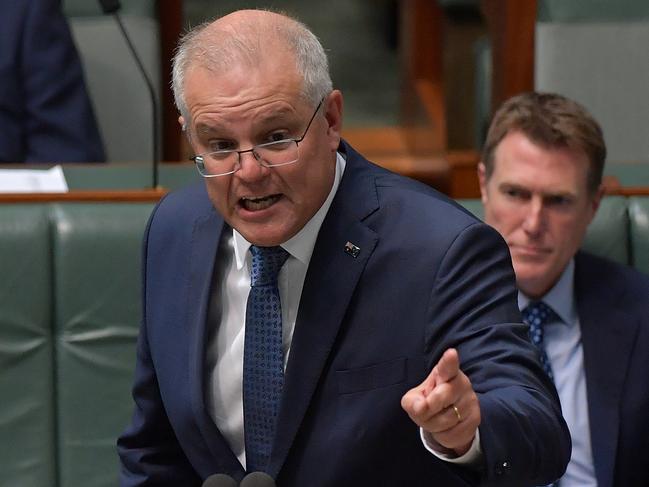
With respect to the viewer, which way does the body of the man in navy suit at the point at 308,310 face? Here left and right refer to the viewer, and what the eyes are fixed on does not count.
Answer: facing the viewer and to the left of the viewer

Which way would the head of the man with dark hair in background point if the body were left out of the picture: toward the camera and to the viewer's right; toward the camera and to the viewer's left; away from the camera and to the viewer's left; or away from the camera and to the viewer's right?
toward the camera and to the viewer's left

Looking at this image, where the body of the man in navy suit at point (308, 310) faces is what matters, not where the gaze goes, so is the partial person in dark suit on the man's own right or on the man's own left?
on the man's own right
